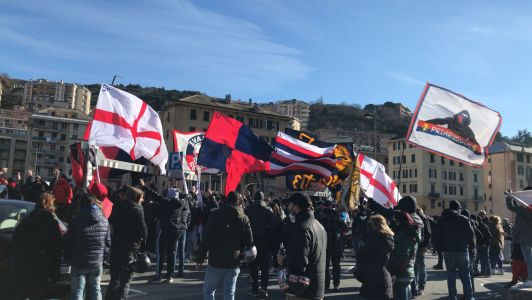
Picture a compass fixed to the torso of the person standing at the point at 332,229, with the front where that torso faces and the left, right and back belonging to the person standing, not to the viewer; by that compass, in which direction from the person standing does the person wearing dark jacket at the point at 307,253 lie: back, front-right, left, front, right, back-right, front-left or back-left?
back

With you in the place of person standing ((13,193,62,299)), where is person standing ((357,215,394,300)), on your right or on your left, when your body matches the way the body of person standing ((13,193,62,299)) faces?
on your right

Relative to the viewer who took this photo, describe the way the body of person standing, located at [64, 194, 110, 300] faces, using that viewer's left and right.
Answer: facing away from the viewer

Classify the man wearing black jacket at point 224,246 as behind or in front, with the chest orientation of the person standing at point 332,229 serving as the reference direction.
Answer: behind

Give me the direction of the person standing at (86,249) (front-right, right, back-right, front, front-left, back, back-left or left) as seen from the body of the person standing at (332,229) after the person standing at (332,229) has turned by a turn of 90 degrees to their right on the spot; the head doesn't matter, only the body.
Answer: back-right

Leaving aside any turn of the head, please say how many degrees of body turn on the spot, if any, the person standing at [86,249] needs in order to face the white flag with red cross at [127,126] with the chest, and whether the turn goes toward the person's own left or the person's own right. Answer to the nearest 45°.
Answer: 0° — they already face it

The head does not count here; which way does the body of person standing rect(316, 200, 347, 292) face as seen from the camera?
away from the camera

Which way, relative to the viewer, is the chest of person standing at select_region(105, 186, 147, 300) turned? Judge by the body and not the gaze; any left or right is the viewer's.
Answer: facing away from the viewer and to the right of the viewer

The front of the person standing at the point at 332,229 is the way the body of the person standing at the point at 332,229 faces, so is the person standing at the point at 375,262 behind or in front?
behind

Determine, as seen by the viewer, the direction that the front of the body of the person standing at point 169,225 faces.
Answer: away from the camera
